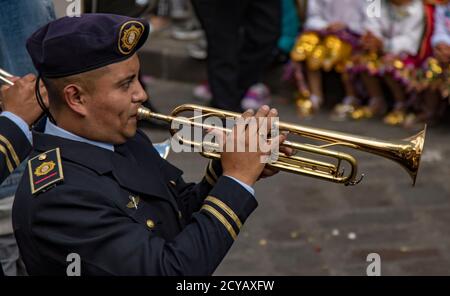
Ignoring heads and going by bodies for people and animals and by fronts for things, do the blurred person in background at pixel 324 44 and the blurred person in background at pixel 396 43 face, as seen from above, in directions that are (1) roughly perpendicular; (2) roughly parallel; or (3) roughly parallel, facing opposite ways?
roughly parallel

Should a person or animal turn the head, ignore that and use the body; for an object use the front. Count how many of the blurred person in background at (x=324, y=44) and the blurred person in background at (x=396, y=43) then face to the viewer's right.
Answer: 0

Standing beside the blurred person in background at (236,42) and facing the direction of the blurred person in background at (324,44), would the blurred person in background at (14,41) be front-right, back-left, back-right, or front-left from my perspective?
back-right

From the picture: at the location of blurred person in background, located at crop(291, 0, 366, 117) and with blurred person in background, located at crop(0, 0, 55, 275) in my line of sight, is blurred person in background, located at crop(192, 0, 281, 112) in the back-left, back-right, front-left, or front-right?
front-right

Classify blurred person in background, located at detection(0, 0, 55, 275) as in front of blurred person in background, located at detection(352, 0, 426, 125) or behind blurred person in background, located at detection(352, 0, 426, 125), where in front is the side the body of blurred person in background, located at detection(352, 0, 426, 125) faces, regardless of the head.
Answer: in front

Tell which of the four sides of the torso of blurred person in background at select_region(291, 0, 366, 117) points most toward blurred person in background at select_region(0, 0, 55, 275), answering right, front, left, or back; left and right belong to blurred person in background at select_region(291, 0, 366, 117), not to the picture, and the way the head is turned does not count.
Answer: front

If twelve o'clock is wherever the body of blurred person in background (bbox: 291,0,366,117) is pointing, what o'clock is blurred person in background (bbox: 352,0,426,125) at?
blurred person in background (bbox: 352,0,426,125) is roughly at 8 o'clock from blurred person in background (bbox: 291,0,366,117).

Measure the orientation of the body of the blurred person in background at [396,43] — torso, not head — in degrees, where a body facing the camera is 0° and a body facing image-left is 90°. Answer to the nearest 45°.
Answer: approximately 45°

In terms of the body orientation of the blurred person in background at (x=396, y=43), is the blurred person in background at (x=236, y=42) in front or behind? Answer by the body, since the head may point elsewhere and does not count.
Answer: in front

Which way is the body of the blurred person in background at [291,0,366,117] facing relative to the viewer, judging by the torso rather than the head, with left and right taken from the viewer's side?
facing the viewer and to the left of the viewer

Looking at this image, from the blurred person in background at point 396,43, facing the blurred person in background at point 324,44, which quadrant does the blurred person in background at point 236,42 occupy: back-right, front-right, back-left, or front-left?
front-left
